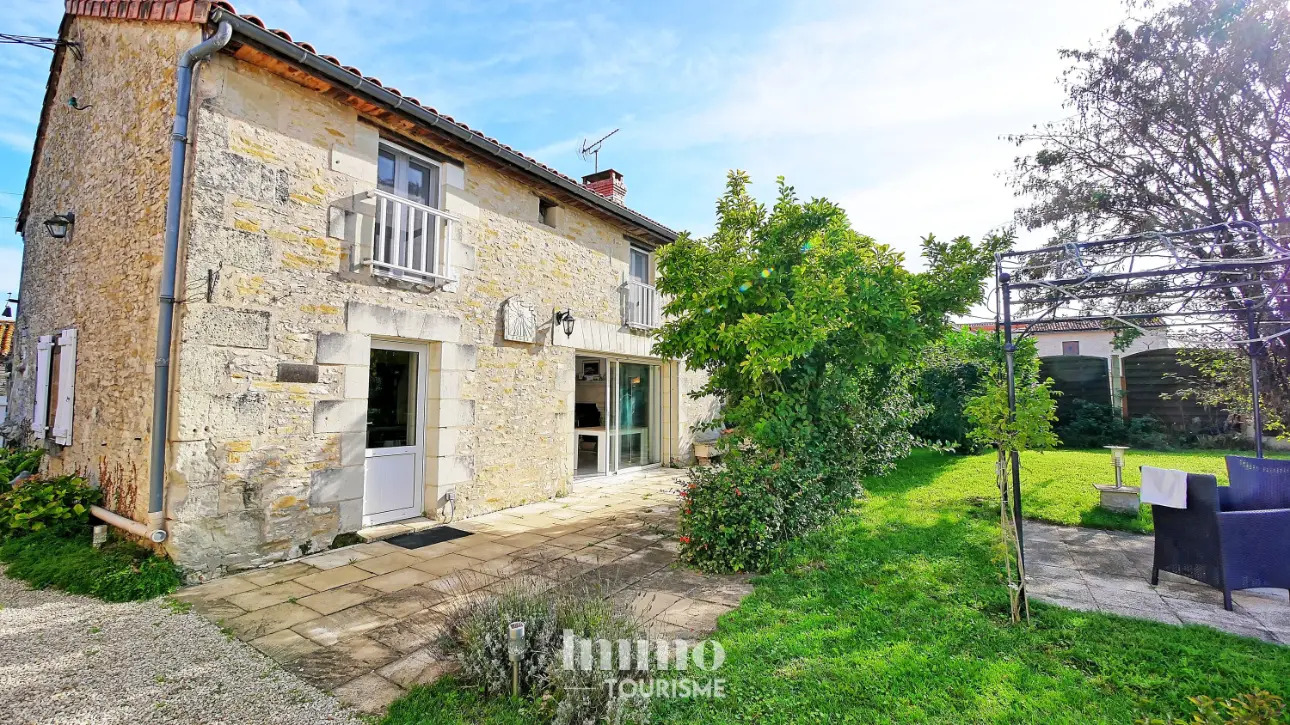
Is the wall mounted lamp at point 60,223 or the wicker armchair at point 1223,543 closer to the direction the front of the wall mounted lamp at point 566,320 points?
the wicker armchair

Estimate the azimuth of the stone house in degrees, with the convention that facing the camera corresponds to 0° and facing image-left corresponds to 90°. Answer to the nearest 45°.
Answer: approximately 315°

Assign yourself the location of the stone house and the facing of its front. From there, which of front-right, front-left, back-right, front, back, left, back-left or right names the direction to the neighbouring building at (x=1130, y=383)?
front-left

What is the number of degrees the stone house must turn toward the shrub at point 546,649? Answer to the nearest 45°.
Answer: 0° — it already faces it

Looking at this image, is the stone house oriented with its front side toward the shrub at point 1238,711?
yes

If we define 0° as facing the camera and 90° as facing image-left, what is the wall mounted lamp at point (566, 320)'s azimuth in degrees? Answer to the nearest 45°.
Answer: approximately 315°

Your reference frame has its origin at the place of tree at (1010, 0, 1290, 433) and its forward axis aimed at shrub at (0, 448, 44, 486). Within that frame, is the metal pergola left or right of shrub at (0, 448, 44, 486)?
left

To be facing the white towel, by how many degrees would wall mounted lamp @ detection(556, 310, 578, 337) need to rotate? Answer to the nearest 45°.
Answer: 0° — it already faces it

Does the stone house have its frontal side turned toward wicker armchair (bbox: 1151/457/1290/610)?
yes

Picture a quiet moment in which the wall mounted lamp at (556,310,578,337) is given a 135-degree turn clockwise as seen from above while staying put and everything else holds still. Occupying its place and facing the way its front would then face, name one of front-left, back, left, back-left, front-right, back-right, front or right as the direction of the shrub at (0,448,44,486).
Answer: front

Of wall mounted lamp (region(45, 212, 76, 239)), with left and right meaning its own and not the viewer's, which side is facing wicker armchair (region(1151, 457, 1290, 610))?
left

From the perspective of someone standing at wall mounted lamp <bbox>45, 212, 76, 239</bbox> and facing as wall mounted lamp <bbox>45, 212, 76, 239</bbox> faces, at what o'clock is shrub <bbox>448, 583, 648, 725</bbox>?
The shrub is roughly at 10 o'clock from the wall mounted lamp.
